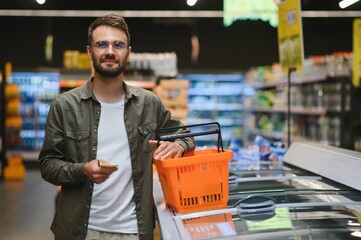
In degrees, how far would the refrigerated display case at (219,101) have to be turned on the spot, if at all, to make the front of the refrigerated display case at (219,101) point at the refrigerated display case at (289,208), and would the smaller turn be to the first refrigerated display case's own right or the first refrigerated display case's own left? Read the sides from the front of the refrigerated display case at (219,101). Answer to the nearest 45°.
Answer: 0° — it already faces it

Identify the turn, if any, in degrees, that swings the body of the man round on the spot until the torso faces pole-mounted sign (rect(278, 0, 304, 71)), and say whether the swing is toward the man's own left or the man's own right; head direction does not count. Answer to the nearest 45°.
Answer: approximately 135° to the man's own left

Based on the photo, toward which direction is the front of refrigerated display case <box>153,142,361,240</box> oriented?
to the viewer's left

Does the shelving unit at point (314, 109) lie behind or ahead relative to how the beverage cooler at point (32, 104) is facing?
ahead

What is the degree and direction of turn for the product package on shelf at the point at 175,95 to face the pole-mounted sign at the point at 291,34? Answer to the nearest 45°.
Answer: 0° — it already faces it

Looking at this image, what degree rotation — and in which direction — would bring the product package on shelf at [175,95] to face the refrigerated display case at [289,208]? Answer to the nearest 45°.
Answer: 0° — it already faces it

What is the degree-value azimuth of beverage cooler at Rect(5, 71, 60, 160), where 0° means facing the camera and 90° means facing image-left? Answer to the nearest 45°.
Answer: approximately 0°

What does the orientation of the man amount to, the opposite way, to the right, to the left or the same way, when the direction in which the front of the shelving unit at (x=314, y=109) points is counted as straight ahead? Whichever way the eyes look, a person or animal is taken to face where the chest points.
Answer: to the left

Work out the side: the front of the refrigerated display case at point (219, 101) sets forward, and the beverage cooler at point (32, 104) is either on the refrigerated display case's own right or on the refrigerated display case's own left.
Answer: on the refrigerated display case's own right
